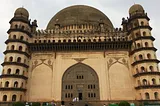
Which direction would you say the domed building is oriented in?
toward the camera
